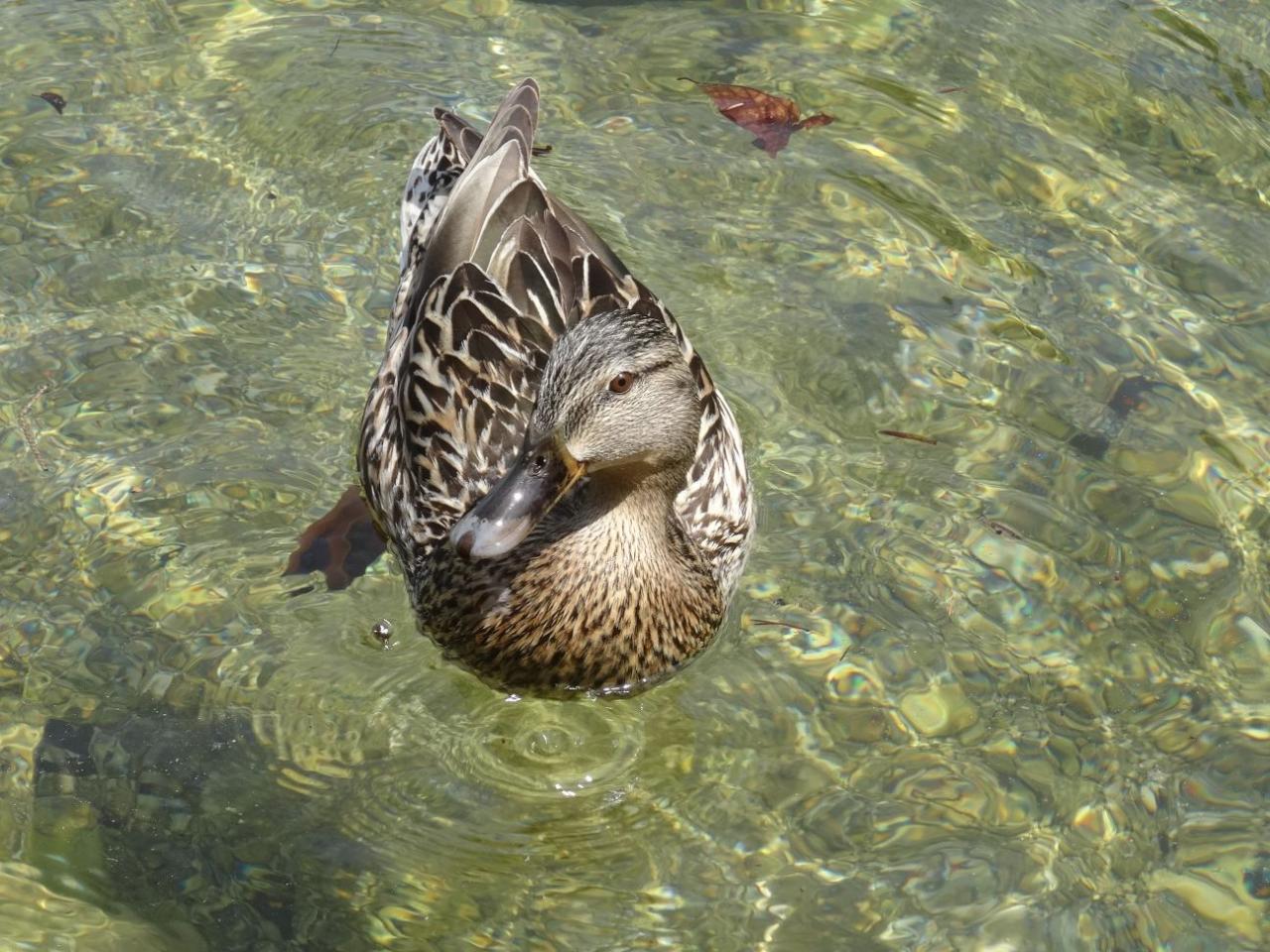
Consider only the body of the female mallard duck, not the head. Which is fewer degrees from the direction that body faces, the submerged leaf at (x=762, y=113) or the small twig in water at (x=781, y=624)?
the small twig in water

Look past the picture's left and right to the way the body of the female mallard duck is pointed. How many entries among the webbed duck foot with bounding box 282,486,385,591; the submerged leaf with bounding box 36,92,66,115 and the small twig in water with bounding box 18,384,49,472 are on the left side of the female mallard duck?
0

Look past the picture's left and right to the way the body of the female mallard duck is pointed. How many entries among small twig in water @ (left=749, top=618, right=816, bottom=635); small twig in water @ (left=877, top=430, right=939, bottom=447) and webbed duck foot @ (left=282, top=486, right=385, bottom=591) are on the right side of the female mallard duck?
1

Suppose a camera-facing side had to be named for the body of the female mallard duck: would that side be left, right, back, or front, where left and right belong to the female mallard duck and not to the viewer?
front

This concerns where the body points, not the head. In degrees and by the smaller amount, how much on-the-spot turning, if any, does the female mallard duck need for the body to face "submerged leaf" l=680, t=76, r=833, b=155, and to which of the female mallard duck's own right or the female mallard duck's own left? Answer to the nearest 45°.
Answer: approximately 180°

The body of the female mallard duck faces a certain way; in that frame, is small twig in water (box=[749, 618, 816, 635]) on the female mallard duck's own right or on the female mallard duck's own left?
on the female mallard duck's own left

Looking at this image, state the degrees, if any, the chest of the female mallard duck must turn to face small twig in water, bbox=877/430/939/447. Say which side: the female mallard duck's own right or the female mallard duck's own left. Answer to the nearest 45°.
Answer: approximately 135° to the female mallard duck's own left

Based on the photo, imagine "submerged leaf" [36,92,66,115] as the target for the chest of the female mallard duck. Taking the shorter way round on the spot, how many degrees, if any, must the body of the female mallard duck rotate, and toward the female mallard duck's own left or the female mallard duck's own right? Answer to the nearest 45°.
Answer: approximately 135° to the female mallard duck's own right

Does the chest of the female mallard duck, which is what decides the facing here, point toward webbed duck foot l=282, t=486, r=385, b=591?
no

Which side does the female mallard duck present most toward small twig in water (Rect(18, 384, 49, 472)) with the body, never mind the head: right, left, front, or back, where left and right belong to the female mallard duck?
right

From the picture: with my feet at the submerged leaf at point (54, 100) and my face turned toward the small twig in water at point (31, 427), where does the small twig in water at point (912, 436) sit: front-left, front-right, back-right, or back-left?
front-left
